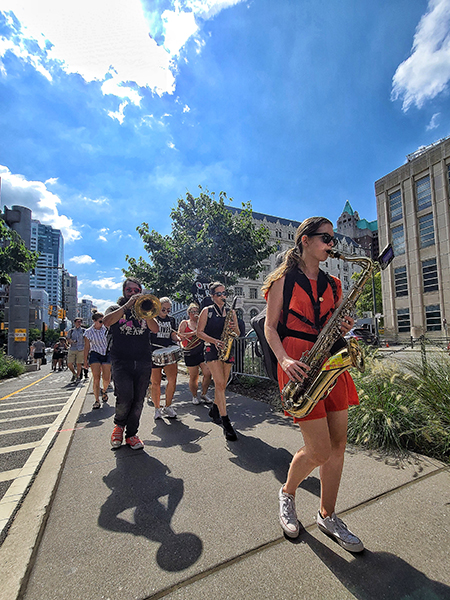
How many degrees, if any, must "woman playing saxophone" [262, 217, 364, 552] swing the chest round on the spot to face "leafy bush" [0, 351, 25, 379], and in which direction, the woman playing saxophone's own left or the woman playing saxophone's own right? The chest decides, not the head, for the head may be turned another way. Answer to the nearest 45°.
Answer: approximately 180°

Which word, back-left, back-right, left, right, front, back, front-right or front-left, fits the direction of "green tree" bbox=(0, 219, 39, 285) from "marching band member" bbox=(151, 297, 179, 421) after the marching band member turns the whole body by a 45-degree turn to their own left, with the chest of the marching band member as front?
back

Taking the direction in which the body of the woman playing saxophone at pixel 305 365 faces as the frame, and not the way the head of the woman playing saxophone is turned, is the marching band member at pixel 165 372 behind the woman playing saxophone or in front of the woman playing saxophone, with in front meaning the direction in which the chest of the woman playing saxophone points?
behind

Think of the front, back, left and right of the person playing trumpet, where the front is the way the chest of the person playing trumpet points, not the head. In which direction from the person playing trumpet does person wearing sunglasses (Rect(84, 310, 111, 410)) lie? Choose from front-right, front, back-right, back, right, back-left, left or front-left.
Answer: back

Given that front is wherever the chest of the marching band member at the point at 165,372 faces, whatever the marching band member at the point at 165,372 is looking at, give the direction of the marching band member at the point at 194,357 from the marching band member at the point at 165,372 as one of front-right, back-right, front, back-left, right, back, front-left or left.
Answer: back-left

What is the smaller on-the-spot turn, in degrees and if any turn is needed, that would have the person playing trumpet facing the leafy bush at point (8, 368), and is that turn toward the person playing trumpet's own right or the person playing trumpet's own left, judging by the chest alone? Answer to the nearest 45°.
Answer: approximately 135° to the person playing trumpet's own right

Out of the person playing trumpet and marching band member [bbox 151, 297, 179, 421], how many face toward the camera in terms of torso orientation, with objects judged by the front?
2

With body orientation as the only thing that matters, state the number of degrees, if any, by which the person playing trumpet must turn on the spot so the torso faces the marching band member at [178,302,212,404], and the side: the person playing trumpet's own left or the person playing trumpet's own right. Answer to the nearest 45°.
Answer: approximately 135° to the person playing trumpet's own left

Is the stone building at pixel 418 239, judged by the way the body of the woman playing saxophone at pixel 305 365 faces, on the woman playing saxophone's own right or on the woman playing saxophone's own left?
on the woman playing saxophone's own left

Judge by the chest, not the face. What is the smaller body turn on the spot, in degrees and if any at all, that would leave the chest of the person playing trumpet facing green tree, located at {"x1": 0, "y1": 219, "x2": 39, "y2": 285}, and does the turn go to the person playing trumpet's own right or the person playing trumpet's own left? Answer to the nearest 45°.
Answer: approximately 135° to the person playing trumpet's own right

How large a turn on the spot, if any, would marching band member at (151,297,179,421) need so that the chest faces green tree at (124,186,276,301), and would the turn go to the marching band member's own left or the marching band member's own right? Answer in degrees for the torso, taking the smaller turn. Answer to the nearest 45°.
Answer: approximately 180°

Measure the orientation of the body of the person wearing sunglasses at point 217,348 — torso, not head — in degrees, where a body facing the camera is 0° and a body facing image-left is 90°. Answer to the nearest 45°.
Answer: approximately 315°
